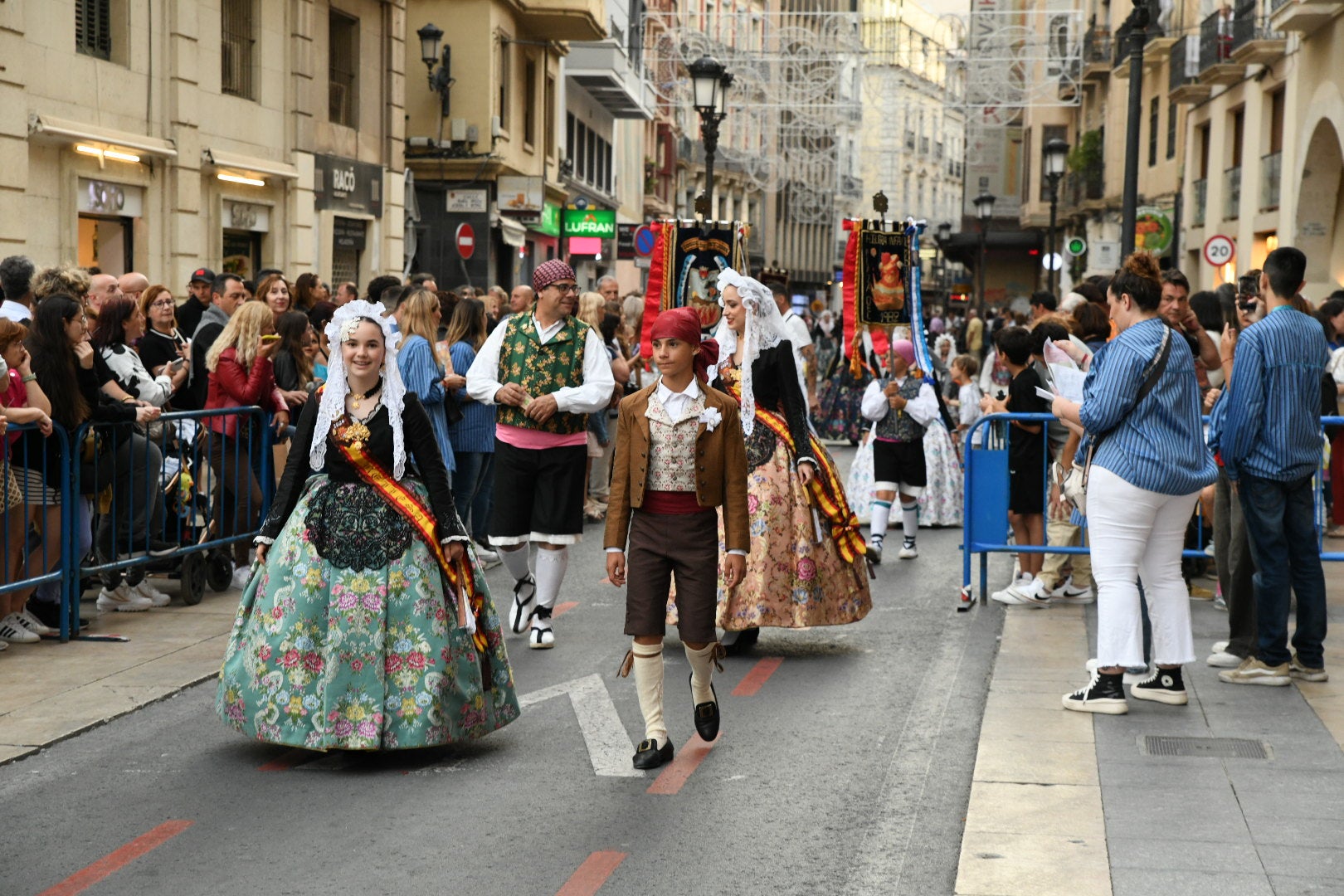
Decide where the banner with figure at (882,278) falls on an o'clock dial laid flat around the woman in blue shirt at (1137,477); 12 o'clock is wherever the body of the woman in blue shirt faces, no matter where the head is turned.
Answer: The banner with figure is roughly at 1 o'clock from the woman in blue shirt.

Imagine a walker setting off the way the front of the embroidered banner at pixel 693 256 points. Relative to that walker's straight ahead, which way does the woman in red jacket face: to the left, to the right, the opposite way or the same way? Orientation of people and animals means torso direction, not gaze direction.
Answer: to the left

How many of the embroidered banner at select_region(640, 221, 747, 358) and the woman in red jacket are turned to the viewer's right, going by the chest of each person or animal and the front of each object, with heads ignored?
1

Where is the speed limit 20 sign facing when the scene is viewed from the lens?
facing the viewer

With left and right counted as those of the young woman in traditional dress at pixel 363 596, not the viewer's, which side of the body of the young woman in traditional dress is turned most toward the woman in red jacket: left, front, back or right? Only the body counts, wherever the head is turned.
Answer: back

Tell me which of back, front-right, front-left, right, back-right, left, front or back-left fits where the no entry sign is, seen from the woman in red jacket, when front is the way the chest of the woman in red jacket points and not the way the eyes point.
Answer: left

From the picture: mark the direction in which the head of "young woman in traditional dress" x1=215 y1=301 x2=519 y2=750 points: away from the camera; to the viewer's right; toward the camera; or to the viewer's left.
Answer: toward the camera

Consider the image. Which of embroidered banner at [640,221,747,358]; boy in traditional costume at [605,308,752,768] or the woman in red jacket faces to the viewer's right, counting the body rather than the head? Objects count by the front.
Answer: the woman in red jacket

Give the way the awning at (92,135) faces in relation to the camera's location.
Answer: facing the viewer and to the right of the viewer

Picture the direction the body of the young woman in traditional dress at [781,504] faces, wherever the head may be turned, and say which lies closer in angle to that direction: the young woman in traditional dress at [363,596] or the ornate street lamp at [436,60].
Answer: the young woman in traditional dress

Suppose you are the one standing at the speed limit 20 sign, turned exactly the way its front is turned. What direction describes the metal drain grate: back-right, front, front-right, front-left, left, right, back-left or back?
front

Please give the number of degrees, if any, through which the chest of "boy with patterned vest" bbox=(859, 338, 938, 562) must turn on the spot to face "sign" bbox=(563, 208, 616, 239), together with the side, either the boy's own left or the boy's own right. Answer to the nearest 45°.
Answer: approximately 180°

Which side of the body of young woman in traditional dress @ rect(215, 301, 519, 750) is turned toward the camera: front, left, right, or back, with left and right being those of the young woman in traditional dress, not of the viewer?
front

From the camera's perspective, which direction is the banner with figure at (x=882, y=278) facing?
toward the camera

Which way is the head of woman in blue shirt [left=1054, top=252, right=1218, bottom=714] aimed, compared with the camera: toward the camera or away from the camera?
away from the camera

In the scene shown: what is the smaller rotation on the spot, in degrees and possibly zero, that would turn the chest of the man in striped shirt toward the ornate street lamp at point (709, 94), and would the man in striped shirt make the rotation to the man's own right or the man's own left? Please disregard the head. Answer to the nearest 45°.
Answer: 0° — they already face it

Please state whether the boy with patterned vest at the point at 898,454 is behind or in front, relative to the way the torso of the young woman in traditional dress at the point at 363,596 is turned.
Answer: behind

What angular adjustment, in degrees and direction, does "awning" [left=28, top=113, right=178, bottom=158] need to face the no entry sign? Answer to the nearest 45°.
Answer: approximately 90° to its left

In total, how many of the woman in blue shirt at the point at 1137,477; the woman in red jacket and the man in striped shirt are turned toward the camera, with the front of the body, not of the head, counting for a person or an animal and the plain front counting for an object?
0
